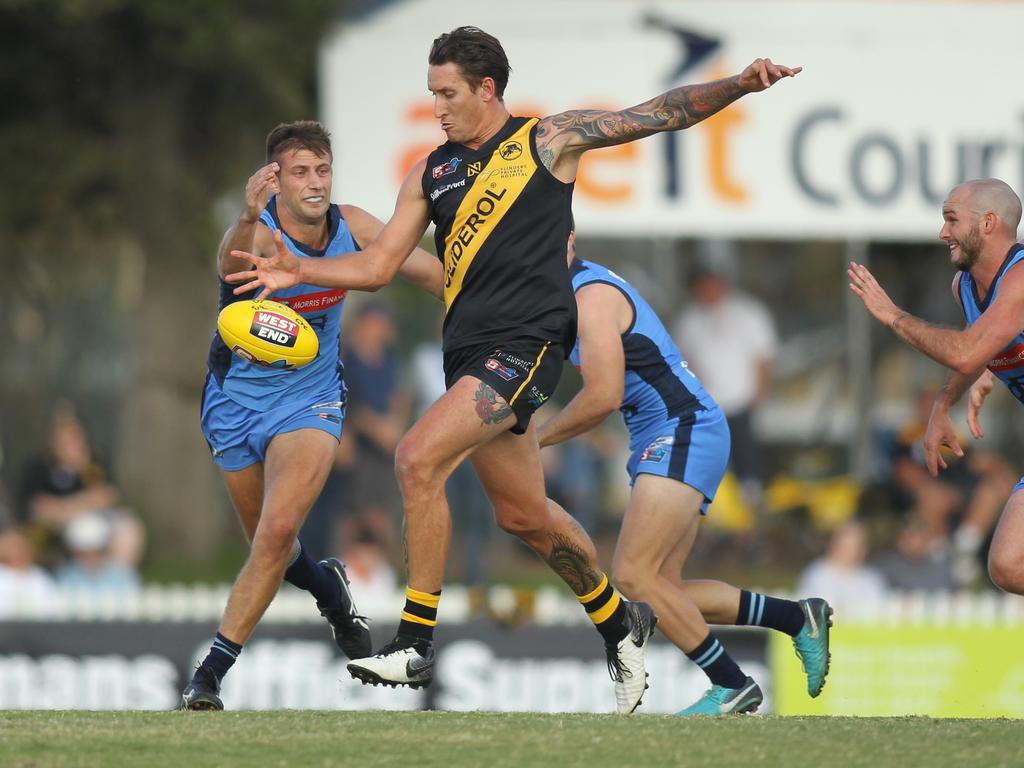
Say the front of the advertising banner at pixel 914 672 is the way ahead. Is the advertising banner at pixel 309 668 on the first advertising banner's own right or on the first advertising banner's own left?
on the first advertising banner's own right

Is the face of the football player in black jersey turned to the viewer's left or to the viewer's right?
to the viewer's left

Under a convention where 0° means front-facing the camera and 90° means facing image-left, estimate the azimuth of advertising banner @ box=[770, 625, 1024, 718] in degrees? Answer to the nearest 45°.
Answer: approximately 0°

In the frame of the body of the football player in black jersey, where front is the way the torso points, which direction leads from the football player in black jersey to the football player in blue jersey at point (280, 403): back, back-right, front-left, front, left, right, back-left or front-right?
right

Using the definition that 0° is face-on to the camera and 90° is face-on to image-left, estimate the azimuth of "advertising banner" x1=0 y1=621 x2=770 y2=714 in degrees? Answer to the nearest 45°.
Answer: approximately 0°
